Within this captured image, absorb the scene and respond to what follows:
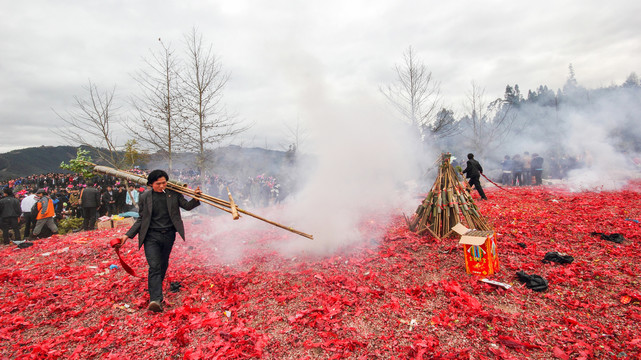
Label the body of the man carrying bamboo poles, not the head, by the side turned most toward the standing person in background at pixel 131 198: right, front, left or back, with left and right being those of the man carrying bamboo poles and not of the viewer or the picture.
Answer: back

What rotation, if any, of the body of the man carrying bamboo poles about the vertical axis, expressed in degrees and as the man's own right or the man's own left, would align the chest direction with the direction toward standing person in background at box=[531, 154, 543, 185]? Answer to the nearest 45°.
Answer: approximately 90° to the man's own left

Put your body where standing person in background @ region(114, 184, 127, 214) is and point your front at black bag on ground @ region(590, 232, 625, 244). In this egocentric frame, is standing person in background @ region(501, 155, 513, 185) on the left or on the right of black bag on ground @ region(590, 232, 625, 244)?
left

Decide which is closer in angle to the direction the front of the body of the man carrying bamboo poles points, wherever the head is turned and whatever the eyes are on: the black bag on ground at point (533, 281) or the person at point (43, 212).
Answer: the black bag on ground

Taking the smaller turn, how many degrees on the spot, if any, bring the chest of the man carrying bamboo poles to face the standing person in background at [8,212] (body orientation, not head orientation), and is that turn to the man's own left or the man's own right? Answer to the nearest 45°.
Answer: approximately 135° to the man's own right

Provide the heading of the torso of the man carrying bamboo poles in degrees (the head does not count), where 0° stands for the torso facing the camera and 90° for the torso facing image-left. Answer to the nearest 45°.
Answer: approximately 0°
